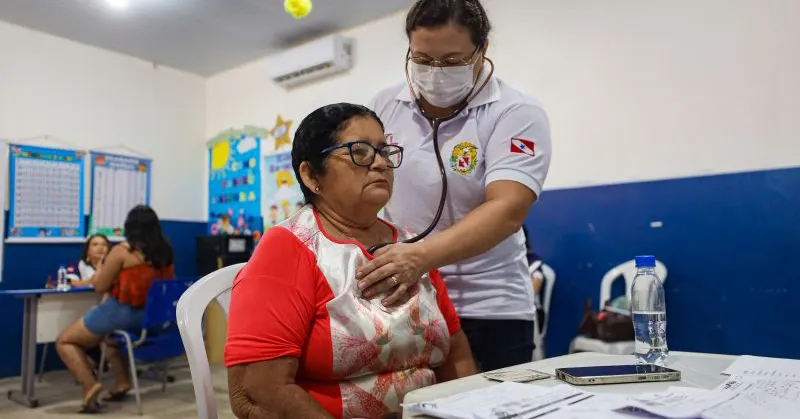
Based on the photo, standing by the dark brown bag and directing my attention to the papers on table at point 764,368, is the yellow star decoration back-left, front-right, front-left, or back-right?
back-right

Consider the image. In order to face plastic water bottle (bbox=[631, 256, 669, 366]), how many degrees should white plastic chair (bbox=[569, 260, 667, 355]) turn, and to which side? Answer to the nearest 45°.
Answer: approximately 45° to its left

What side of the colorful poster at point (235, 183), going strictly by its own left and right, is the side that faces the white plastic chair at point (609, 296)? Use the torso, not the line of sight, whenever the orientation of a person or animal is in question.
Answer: left

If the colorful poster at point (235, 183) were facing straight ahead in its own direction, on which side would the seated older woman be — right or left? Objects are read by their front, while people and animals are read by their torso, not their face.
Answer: on its left

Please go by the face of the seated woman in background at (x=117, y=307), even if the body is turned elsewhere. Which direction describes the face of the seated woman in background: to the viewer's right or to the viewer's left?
to the viewer's left

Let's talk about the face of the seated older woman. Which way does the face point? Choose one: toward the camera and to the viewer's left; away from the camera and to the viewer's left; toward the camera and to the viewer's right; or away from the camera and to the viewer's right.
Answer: toward the camera and to the viewer's right

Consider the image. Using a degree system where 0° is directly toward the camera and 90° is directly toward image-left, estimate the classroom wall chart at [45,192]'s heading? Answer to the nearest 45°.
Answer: approximately 315°

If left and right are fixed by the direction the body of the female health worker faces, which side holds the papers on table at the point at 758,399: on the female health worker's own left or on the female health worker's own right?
on the female health worker's own left

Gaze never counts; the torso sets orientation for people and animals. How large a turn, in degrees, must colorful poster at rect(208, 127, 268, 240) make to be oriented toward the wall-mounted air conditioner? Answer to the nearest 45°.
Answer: approximately 90° to its left
